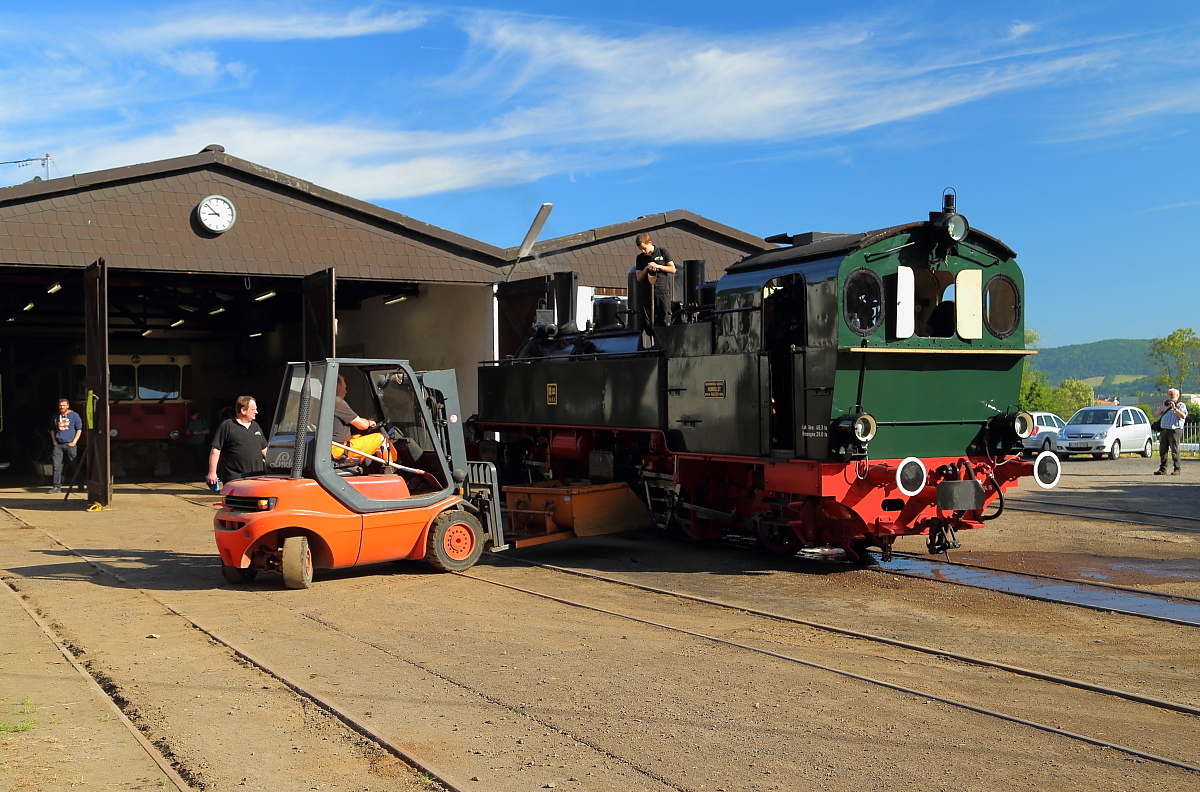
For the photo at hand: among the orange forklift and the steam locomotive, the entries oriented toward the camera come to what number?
0

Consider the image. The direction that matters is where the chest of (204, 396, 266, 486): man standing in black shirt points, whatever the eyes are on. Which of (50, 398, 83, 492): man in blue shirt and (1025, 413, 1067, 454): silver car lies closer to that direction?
the silver car

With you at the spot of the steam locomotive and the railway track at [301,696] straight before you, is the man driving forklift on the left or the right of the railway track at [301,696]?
right

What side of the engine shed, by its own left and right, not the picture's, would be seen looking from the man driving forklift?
front

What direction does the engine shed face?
toward the camera

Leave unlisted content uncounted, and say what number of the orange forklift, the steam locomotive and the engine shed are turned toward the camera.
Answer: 1

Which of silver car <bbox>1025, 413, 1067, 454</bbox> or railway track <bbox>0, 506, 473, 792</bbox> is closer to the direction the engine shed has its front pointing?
the railway track

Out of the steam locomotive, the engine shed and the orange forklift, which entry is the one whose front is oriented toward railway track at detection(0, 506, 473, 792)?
the engine shed

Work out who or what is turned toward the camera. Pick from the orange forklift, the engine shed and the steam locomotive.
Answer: the engine shed

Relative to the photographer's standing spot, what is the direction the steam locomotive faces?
facing away from the viewer and to the left of the viewer

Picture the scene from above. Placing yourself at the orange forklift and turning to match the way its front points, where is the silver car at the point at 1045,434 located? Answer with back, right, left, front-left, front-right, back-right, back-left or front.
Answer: front

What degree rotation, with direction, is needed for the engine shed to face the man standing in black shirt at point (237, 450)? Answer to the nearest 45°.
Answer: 0° — it already faces them

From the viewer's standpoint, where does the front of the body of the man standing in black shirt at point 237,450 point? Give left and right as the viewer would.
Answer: facing the viewer and to the right of the viewer

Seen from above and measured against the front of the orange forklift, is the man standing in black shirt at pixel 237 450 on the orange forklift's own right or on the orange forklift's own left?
on the orange forklift's own left

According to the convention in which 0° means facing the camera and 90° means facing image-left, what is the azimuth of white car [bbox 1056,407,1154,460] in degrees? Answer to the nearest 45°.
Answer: approximately 45°

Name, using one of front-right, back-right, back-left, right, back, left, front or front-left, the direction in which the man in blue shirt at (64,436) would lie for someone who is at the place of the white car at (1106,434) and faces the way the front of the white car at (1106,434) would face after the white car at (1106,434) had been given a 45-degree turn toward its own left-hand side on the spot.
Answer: front-right

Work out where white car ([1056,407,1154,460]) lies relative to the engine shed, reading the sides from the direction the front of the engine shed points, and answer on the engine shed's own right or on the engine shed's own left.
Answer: on the engine shed's own left
